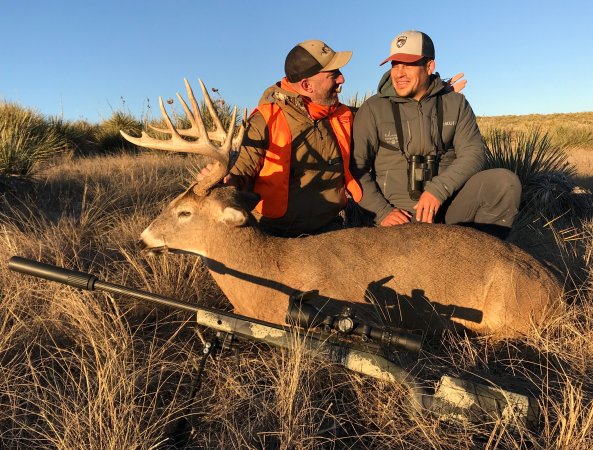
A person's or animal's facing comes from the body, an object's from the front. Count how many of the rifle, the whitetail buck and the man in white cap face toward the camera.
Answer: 1

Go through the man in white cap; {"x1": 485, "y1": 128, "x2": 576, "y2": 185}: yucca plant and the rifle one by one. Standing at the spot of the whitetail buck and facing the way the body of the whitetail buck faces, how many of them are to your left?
1

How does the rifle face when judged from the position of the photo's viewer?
facing to the left of the viewer

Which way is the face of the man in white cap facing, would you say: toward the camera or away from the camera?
toward the camera

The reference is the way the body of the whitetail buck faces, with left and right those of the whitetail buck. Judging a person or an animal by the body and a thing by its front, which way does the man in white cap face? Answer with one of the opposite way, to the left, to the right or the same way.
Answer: to the left

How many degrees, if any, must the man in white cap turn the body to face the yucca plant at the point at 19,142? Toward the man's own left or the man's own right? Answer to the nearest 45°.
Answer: approximately 90° to the man's own right

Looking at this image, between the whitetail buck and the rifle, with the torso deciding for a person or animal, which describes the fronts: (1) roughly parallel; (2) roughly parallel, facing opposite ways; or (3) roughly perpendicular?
roughly parallel

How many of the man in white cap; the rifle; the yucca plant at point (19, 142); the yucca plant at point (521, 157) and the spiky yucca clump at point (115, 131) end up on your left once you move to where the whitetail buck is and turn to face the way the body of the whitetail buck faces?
1

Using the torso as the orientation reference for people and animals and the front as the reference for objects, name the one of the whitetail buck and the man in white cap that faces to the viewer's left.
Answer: the whitetail buck

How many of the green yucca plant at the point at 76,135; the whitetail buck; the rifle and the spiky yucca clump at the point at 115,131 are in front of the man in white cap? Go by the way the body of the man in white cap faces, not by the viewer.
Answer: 2

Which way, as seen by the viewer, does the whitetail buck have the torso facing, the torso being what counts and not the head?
to the viewer's left

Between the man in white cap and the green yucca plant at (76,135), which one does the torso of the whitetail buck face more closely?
the green yucca plant

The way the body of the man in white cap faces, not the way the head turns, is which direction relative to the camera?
toward the camera

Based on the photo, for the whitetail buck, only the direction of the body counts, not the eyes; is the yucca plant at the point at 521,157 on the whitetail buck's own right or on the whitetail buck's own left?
on the whitetail buck's own right

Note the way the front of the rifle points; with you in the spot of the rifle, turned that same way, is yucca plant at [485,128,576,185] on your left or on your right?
on your right

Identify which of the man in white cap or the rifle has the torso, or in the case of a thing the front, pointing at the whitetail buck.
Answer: the man in white cap
